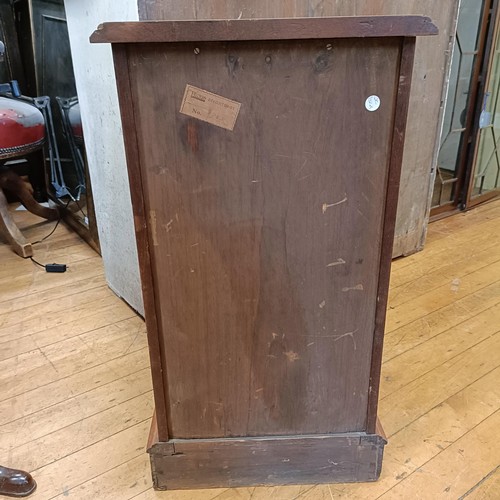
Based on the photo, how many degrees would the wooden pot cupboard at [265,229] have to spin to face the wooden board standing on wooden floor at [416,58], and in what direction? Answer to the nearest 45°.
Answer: approximately 45° to its right

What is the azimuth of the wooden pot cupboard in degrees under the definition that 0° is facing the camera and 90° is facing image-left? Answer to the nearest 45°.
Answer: approximately 180°

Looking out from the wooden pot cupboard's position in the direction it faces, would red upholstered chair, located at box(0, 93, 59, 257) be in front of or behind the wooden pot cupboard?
in front
